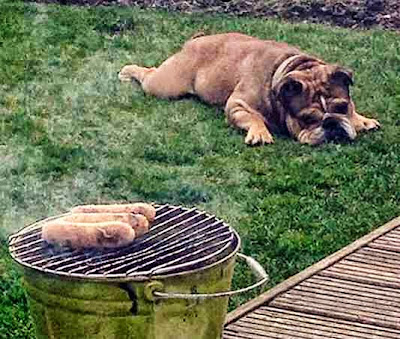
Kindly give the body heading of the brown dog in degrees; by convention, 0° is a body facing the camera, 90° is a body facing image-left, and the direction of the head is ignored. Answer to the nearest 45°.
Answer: approximately 315°

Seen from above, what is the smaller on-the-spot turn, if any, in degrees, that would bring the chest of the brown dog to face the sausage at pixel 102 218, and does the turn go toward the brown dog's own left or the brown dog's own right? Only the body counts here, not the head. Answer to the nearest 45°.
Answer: approximately 45° to the brown dog's own right

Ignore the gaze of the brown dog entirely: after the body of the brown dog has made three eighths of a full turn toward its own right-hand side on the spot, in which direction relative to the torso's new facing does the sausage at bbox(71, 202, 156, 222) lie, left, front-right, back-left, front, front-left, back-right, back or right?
left

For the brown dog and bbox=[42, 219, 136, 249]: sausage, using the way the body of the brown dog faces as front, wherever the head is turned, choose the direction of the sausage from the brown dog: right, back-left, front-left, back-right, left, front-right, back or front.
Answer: front-right

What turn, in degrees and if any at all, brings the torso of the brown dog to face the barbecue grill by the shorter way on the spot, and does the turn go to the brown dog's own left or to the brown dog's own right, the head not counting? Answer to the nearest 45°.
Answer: approximately 45° to the brown dog's own right
